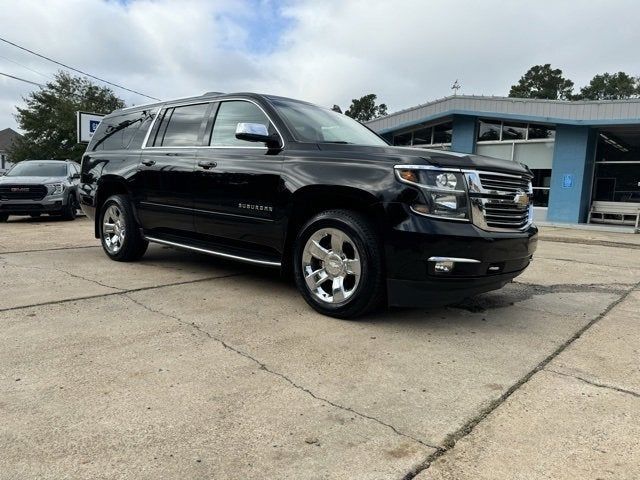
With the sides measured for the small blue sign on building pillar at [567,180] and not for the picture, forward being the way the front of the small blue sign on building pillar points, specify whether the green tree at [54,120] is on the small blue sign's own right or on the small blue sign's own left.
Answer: on the small blue sign's own right

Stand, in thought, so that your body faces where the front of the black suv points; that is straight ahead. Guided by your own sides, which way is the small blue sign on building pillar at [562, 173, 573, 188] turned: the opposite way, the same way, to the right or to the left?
to the right

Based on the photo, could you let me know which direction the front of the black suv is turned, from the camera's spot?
facing the viewer and to the right of the viewer

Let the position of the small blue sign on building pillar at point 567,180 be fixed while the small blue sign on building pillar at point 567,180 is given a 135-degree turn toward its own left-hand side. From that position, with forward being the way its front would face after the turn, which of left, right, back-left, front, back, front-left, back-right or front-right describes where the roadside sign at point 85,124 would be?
back-left

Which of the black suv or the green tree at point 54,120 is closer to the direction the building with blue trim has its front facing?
the black suv

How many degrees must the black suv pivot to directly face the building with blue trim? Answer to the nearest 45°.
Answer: approximately 90° to its left

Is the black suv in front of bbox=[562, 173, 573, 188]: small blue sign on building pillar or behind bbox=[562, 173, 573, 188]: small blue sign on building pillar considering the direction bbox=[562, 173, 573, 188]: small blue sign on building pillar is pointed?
in front

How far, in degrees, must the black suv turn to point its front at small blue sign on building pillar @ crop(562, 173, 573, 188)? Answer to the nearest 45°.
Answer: approximately 90° to its left

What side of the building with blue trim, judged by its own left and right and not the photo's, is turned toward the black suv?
front

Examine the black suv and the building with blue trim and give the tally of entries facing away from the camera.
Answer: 0

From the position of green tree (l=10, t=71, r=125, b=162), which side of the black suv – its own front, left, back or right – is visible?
back

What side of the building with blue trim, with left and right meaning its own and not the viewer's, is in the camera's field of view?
front
